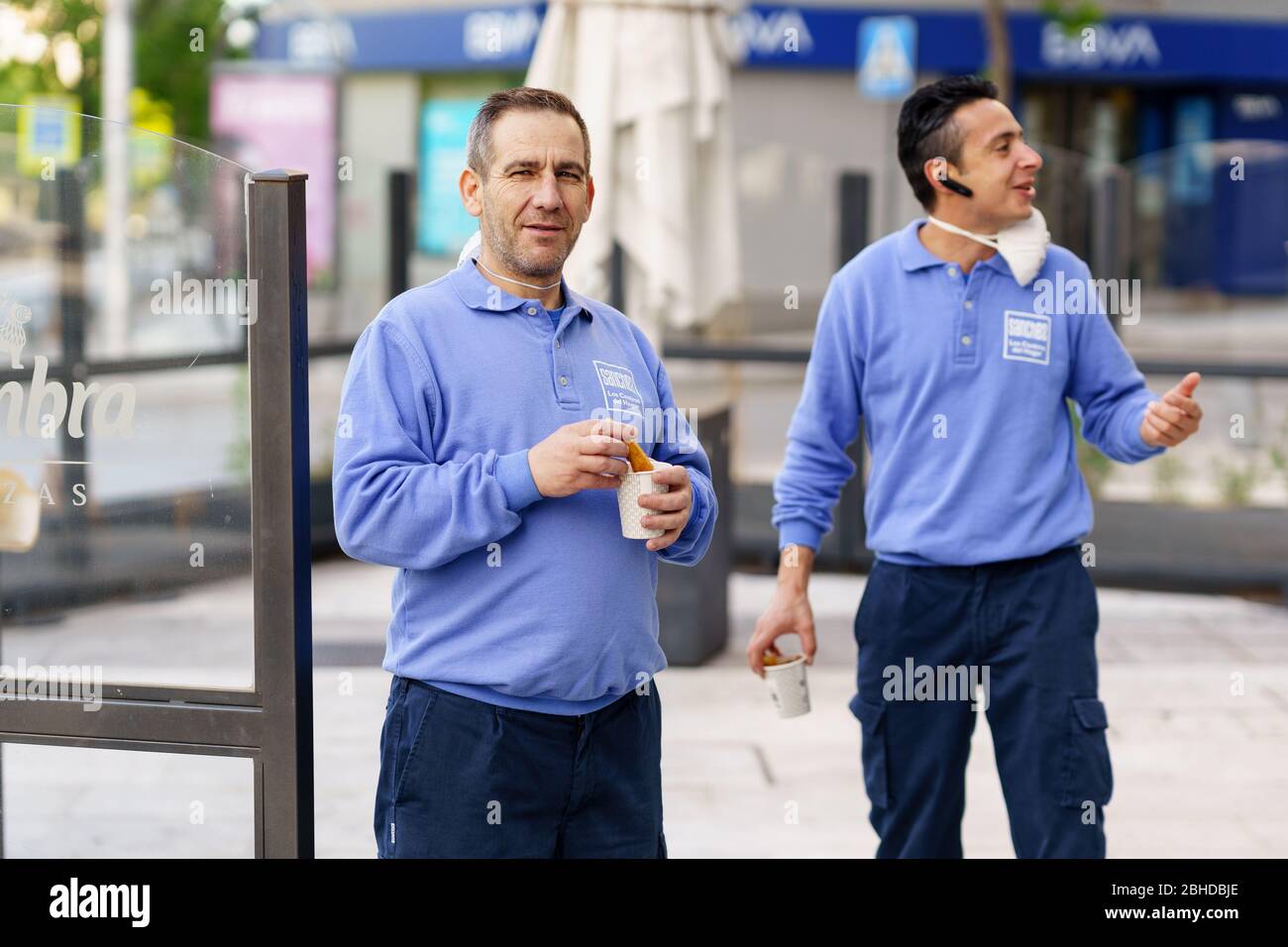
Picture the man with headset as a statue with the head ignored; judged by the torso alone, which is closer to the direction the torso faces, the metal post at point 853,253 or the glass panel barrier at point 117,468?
the glass panel barrier

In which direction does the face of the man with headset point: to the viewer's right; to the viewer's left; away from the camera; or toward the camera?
to the viewer's right

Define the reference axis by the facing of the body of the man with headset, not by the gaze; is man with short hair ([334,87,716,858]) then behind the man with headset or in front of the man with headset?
in front

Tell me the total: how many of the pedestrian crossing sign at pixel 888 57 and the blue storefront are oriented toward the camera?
2

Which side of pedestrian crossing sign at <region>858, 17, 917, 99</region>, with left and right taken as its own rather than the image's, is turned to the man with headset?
front

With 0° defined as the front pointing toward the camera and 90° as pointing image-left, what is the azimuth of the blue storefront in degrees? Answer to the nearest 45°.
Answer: approximately 0°

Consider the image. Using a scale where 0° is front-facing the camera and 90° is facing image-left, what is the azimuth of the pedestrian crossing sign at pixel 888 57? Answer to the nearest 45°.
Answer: approximately 0°

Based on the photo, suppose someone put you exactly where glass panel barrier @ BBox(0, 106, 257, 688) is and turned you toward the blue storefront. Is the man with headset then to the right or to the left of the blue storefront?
right

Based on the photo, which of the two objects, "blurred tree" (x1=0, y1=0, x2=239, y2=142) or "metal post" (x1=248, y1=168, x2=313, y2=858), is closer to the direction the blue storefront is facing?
the metal post

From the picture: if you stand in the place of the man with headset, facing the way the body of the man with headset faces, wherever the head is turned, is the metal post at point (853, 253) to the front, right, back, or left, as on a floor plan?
back

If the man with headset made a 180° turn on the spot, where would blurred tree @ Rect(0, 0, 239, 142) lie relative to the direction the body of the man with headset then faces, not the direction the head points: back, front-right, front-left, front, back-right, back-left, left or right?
front-left

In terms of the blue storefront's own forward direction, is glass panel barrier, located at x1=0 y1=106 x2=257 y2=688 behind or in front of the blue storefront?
in front

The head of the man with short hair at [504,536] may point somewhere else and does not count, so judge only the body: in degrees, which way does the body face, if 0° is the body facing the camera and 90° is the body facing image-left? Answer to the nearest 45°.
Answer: approximately 315°

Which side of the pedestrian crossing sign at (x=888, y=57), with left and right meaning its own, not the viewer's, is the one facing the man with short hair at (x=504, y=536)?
front

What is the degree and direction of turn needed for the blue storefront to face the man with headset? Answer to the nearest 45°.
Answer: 0° — it already faces them

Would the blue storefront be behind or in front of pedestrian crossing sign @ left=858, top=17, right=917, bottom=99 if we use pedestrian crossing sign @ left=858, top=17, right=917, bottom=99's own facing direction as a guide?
behind
